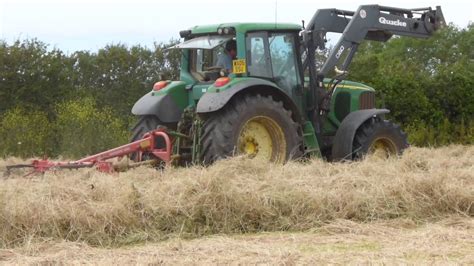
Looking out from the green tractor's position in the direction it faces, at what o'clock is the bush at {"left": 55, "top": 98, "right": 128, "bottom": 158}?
The bush is roughly at 9 o'clock from the green tractor.

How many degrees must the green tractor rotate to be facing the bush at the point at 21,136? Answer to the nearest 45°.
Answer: approximately 90° to its left

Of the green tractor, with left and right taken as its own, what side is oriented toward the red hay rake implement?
back

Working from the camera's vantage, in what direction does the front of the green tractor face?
facing away from the viewer and to the right of the viewer

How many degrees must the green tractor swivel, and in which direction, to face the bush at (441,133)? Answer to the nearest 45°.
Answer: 0° — it already faces it

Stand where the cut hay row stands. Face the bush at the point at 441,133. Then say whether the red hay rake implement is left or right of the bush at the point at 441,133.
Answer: left
